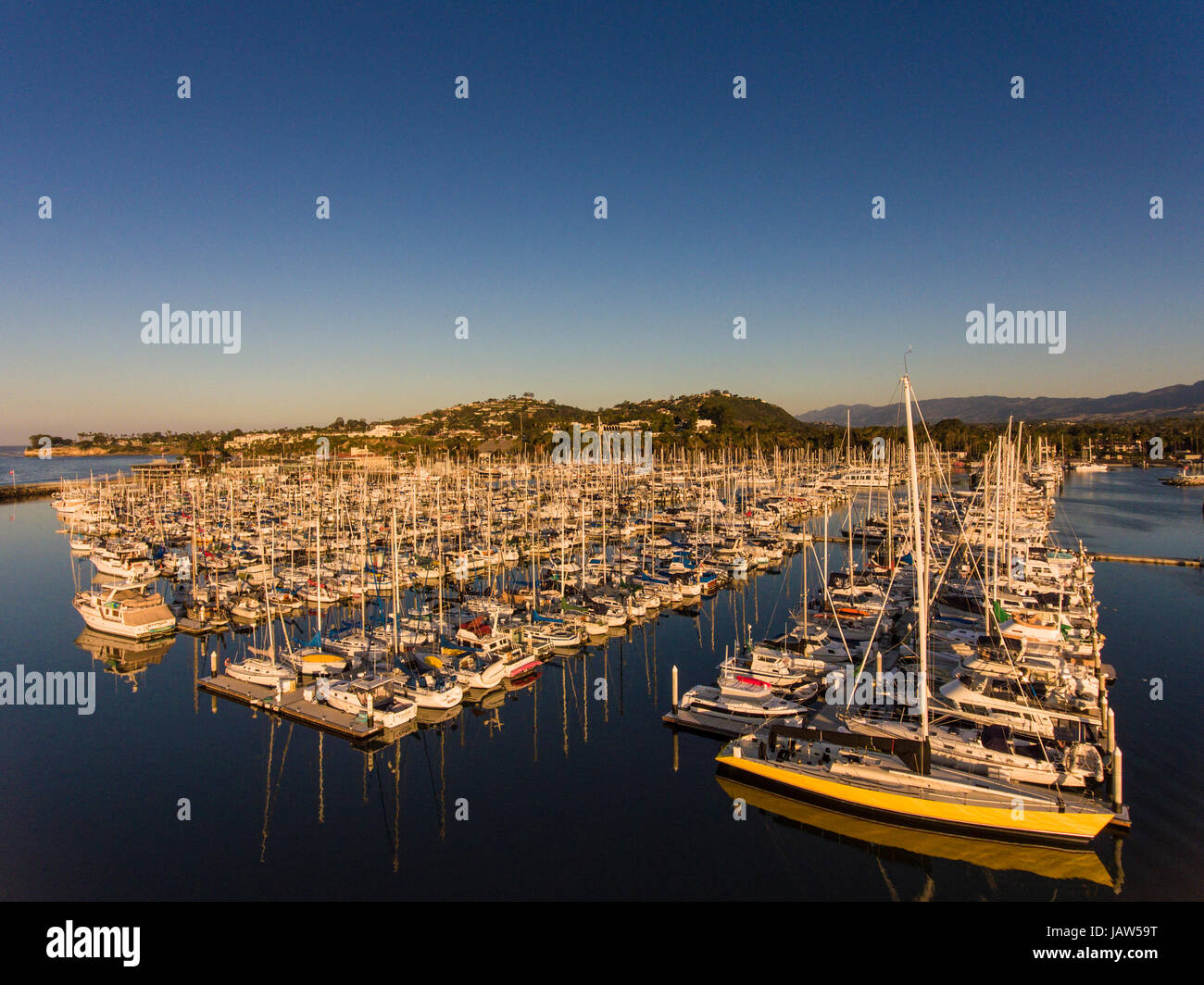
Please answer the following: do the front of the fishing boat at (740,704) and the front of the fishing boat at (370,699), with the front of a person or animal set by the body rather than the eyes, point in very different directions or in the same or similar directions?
very different directions

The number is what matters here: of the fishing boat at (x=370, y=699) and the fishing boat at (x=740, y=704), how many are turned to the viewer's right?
1

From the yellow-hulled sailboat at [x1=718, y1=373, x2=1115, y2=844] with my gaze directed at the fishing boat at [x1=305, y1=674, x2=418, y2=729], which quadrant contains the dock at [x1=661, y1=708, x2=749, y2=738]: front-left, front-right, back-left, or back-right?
front-right
